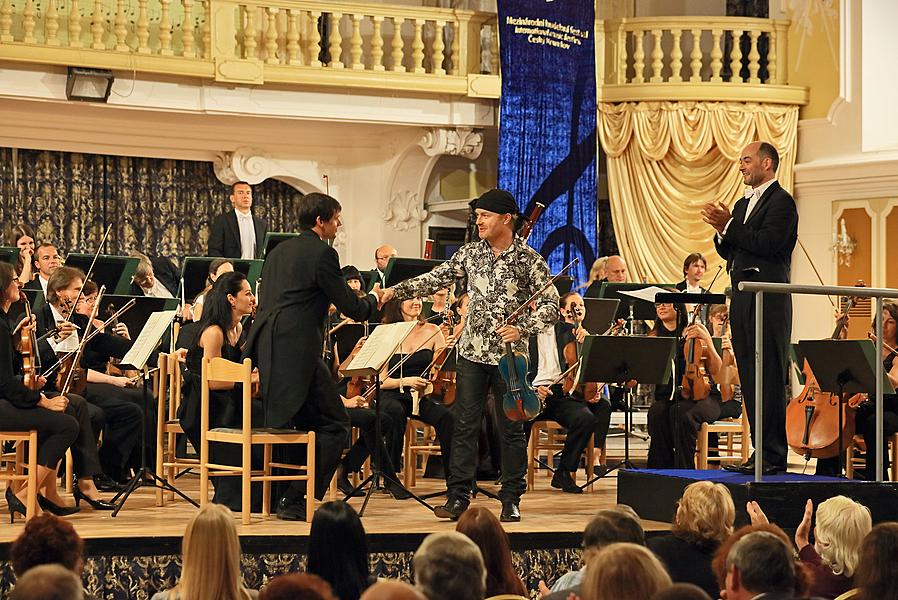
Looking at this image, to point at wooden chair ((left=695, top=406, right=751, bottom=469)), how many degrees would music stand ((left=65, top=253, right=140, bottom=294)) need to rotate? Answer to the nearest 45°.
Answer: approximately 90° to its right

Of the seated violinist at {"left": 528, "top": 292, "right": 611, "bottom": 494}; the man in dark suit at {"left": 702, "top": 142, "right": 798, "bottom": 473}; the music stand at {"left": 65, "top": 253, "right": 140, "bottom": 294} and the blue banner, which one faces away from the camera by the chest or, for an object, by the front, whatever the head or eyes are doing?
the music stand

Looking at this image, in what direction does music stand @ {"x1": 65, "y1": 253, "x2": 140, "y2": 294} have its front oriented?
away from the camera

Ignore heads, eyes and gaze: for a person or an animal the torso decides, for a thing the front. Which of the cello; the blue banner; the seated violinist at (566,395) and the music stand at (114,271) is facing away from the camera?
the music stand

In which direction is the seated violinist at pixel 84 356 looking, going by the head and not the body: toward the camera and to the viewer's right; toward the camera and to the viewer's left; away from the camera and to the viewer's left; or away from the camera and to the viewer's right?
toward the camera and to the viewer's right

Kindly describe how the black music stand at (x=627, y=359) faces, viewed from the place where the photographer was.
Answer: facing away from the viewer

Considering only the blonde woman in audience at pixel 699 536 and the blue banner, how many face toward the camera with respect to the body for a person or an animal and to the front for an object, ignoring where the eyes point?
1

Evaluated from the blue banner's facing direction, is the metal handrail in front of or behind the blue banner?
in front

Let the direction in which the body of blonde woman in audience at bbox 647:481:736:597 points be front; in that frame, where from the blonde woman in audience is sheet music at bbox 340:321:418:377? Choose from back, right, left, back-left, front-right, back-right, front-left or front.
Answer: front-left

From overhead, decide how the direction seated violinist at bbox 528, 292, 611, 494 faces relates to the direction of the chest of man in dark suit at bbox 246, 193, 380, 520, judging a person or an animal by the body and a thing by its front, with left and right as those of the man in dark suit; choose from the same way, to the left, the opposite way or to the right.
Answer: to the right

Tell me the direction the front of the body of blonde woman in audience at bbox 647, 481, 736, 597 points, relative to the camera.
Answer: away from the camera

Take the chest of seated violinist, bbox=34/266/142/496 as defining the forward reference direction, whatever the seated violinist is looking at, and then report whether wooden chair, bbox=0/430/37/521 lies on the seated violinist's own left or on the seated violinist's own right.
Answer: on the seated violinist's own right

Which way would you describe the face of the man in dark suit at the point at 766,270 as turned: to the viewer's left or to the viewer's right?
to the viewer's left

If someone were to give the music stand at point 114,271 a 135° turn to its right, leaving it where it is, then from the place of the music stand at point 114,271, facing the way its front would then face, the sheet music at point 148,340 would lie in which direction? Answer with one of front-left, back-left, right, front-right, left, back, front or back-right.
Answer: front-right
